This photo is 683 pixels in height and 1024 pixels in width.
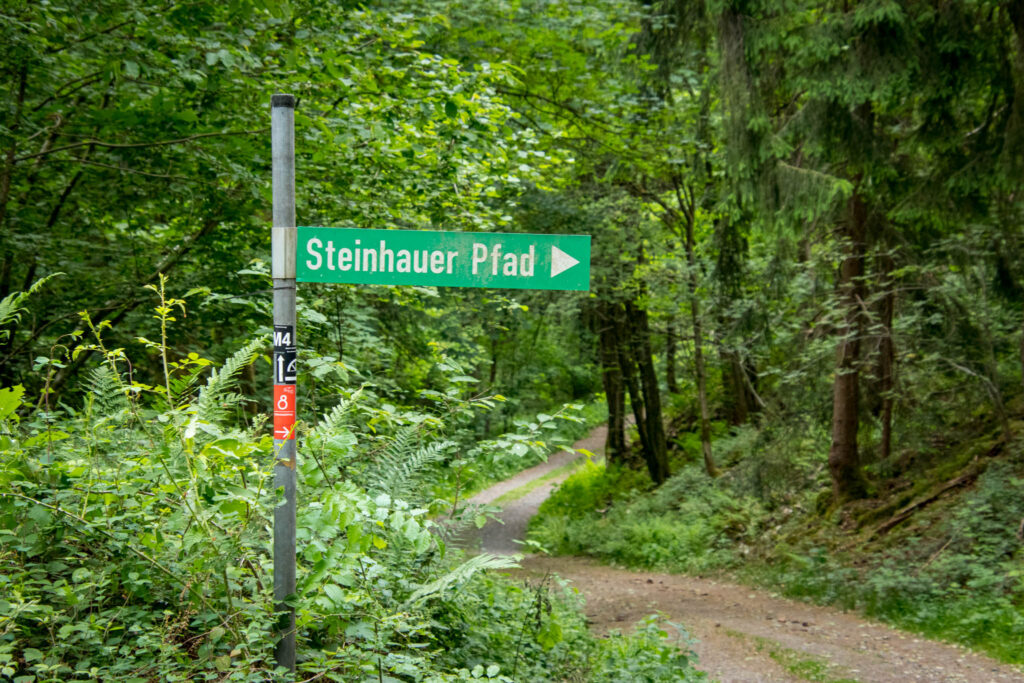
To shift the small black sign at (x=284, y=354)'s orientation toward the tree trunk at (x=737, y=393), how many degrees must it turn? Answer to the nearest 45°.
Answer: approximately 135° to its left

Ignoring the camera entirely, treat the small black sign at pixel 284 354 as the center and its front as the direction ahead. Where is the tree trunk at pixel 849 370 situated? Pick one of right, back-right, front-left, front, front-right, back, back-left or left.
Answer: back-left

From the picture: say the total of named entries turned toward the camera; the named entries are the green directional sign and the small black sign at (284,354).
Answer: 2

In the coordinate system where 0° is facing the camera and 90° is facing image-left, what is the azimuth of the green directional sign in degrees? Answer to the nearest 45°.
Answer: approximately 0°

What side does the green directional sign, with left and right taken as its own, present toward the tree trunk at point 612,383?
back

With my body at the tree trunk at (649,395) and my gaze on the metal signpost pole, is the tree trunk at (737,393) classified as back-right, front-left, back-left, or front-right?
back-left

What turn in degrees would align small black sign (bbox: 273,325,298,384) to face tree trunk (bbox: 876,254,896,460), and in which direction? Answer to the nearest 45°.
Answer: approximately 135° to its left

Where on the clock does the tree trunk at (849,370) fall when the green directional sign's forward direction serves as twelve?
The tree trunk is roughly at 7 o'clock from the green directional sign.

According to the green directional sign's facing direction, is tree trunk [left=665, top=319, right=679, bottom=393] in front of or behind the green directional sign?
behind
